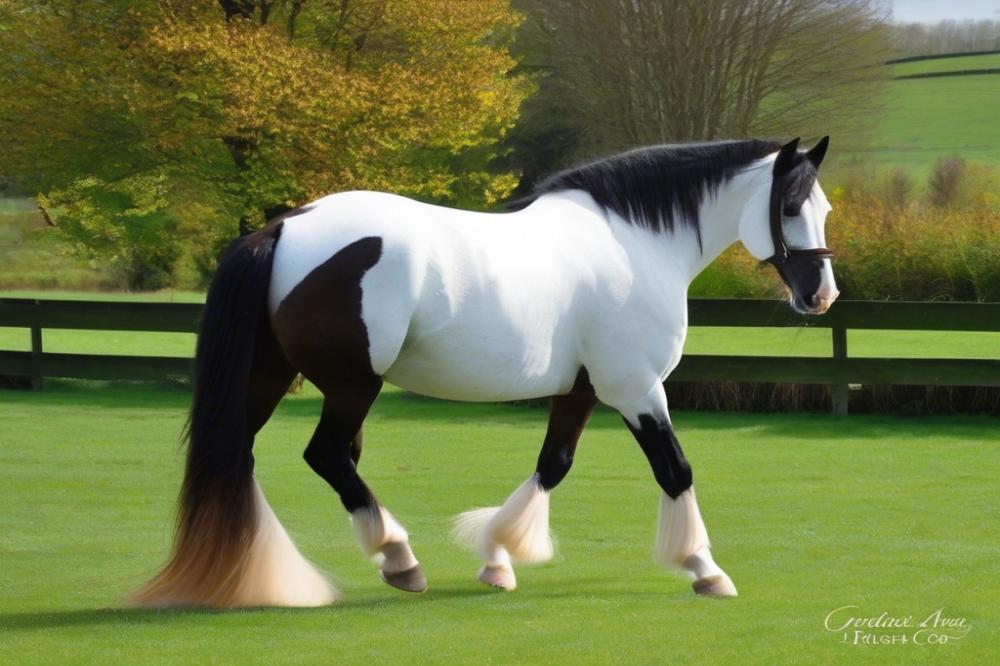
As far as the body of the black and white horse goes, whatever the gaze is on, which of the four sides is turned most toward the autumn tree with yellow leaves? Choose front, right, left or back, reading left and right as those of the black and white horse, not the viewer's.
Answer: left

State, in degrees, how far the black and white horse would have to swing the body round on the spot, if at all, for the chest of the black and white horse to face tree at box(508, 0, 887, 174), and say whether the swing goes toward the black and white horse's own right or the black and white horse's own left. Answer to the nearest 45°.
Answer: approximately 90° to the black and white horse's own left

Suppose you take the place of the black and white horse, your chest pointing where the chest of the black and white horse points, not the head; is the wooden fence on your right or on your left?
on your left

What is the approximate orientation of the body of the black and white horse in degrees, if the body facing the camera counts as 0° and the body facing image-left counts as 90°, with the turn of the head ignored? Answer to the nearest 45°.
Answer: approximately 270°
